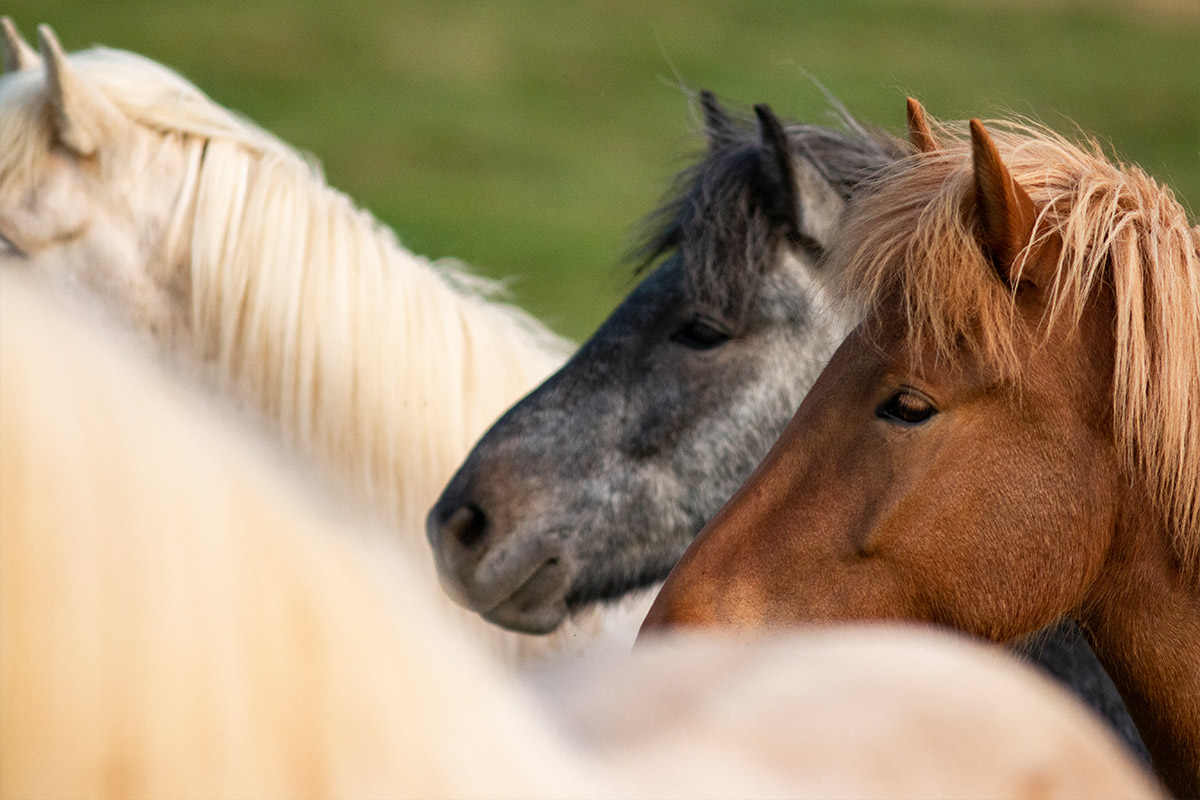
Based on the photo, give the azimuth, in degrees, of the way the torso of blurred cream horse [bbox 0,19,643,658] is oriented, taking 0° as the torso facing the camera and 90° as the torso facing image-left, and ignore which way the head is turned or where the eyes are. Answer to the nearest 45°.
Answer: approximately 90°

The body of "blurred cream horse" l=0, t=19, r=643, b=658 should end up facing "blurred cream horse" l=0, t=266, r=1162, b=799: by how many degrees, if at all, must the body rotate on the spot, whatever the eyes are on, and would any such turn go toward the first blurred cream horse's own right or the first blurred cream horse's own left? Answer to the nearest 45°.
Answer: approximately 90° to the first blurred cream horse's own left
